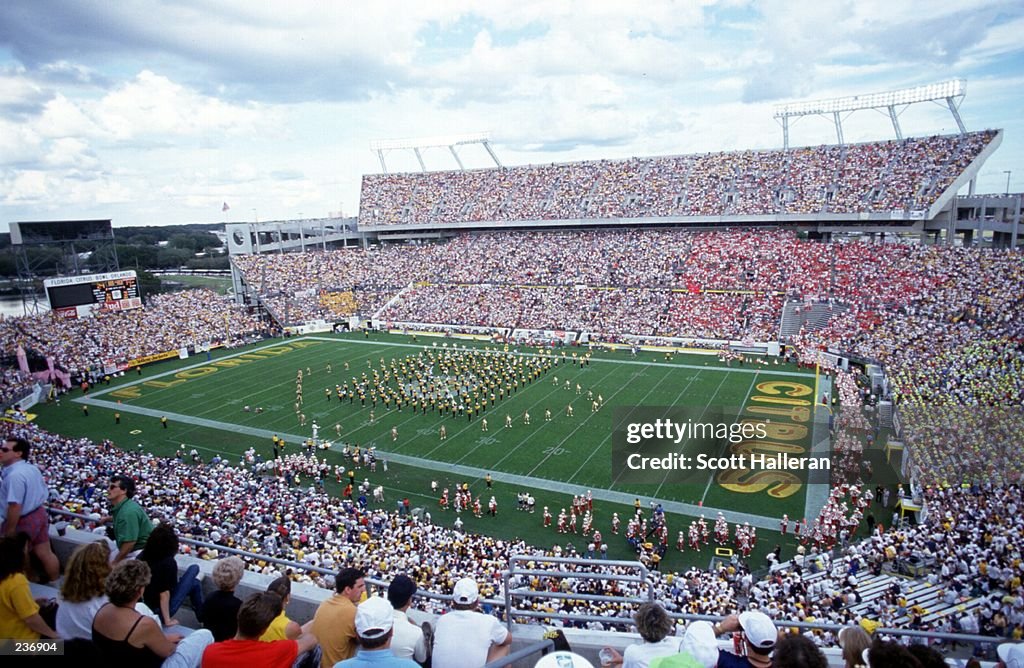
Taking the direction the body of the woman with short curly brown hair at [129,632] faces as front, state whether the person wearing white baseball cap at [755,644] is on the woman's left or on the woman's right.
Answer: on the woman's right

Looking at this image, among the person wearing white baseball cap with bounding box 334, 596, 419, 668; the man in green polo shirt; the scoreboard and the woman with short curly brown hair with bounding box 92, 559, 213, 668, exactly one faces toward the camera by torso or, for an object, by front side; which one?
the scoreboard

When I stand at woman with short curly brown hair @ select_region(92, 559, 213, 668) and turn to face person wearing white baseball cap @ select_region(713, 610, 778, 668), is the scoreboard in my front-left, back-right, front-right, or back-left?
back-left

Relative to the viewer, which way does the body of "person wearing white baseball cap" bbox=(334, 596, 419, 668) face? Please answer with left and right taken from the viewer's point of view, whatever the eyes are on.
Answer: facing away from the viewer

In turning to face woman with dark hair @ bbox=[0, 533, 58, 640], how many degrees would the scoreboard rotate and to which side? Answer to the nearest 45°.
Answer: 0° — it already faces them

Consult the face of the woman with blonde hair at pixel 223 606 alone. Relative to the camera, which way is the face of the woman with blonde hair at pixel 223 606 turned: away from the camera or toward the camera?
away from the camera

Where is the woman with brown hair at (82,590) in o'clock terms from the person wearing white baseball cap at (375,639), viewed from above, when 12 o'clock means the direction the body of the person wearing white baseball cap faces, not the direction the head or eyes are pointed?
The woman with brown hair is roughly at 10 o'clock from the person wearing white baseball cap.

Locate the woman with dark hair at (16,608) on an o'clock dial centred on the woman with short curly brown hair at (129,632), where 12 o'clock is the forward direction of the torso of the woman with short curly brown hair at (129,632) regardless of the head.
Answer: the woman with dark hair at (16,608) is roughly at 9 o'clock from the woman with short curly brown hair at (129,632).
